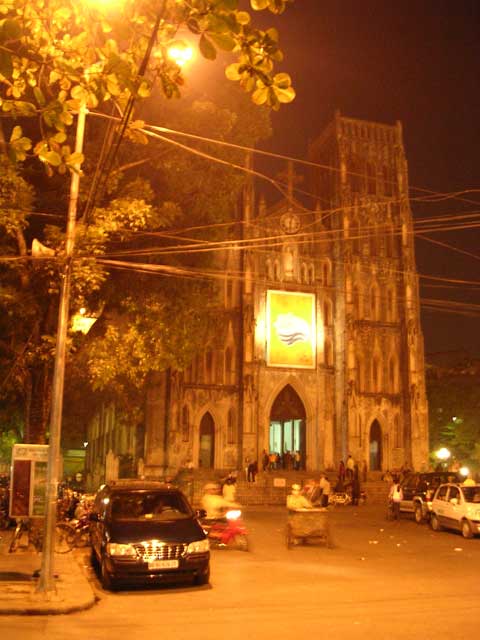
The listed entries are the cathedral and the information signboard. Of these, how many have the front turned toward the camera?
2

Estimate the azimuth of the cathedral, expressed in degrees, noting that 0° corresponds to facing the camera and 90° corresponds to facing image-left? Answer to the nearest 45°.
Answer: approximately 0°
